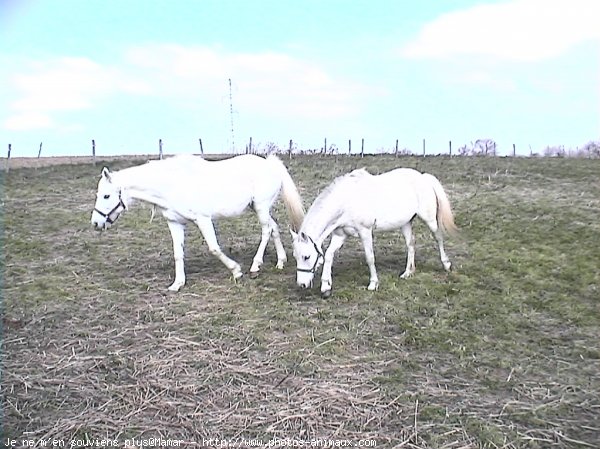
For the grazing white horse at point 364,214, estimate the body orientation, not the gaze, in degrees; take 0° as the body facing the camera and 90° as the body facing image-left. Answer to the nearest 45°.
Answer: approximately 45°

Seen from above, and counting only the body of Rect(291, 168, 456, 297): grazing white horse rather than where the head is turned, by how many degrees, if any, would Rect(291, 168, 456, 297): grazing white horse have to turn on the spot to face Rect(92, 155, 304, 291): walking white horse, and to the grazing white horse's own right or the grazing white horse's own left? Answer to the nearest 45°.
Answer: approximately 45° to the grazing white horse's own right
